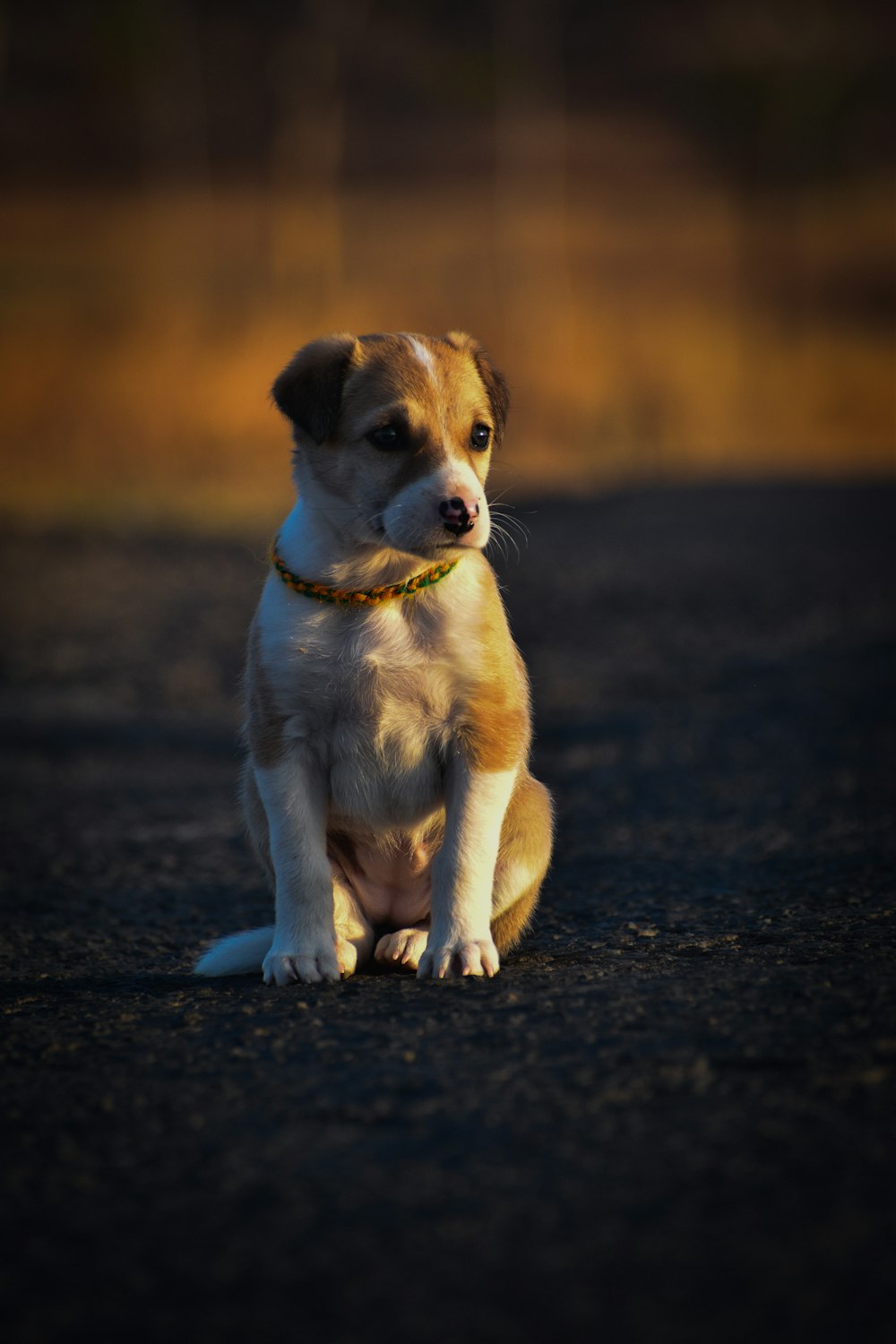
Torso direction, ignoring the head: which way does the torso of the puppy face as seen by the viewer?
toward the camera
